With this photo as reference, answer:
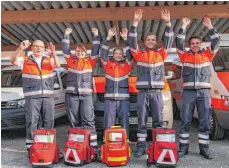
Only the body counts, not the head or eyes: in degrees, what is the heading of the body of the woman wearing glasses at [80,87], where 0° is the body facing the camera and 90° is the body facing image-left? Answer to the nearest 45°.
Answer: approximately 0°

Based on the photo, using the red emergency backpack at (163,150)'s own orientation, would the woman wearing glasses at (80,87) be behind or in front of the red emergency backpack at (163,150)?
behind

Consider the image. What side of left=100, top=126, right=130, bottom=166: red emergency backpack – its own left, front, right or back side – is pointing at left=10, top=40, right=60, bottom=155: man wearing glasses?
right

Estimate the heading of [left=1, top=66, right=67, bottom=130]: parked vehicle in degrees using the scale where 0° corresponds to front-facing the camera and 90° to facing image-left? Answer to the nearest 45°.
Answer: approximately 45°

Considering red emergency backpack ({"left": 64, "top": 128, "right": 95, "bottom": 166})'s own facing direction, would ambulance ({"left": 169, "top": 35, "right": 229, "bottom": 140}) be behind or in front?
behind
